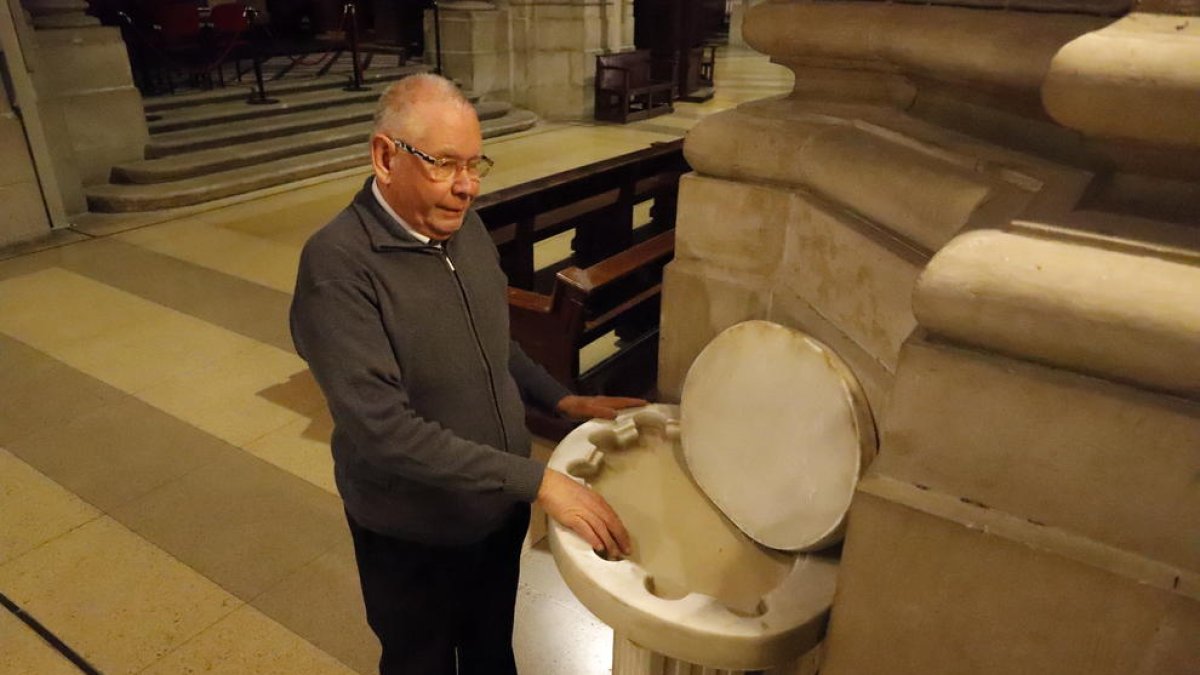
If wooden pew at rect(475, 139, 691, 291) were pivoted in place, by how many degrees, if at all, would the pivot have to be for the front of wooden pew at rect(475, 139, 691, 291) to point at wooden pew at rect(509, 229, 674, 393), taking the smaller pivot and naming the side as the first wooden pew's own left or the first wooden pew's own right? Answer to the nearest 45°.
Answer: approximately 135° to the first wooden pew's own left

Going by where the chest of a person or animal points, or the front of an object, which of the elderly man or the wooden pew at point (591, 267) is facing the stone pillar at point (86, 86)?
the wooden pew

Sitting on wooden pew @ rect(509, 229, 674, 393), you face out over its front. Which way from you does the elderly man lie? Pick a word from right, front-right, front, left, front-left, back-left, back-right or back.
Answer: back-left

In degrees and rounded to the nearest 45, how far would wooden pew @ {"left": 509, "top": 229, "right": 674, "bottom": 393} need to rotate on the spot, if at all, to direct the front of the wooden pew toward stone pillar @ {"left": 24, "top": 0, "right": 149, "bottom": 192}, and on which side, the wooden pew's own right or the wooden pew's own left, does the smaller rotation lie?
0° — it already faces it

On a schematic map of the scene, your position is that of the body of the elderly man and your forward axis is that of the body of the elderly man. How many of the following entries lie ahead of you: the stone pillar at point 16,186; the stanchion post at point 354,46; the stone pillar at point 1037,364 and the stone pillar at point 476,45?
1

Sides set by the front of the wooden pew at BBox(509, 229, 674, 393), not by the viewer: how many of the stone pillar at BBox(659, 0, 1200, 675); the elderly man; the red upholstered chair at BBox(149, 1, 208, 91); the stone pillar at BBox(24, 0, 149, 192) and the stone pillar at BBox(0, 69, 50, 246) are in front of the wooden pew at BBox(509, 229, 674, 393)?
3

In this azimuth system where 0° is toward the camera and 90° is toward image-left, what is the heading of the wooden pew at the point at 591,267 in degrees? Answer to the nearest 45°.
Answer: approximately 135°

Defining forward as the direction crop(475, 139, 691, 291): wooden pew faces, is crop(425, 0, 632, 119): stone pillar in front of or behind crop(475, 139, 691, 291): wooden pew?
in front

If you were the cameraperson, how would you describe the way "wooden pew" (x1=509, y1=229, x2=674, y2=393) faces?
facing away from the viewer and to the left of the viewer

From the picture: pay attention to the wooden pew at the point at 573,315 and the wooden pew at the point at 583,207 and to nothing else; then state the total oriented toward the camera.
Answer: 0

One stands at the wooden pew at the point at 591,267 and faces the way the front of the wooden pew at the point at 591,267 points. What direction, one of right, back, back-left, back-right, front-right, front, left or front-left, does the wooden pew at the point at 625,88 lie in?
front-right
